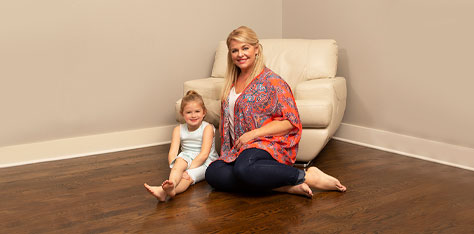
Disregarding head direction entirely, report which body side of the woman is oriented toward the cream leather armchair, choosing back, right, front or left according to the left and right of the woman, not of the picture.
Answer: back

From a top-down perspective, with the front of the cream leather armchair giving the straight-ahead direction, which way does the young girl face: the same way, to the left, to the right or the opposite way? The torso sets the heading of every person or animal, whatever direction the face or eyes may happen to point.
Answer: the same way

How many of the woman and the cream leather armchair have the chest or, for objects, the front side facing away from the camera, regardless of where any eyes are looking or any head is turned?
0

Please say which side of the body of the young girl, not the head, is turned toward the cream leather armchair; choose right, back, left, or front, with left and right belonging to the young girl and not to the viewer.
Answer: back

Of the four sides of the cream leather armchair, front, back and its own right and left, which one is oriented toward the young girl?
front

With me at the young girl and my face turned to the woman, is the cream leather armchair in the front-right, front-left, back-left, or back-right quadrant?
front-left

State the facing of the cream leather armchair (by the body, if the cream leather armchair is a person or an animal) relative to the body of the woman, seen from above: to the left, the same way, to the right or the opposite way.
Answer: the same way

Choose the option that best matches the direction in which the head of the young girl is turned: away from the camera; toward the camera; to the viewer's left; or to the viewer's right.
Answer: toward the camera

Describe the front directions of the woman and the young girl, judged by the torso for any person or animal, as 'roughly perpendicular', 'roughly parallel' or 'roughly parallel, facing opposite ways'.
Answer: roughly parallel

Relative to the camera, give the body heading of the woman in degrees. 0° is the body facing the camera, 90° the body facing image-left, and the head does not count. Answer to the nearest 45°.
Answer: approximately 45°

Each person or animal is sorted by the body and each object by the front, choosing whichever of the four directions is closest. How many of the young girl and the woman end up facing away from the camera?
0

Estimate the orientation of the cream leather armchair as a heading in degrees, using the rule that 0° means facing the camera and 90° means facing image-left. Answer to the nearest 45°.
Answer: approximately 45°

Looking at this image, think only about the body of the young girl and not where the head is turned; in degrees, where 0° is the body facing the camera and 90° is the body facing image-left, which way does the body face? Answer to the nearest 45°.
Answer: approximately 45°

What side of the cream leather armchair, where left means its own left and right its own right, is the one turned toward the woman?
front
